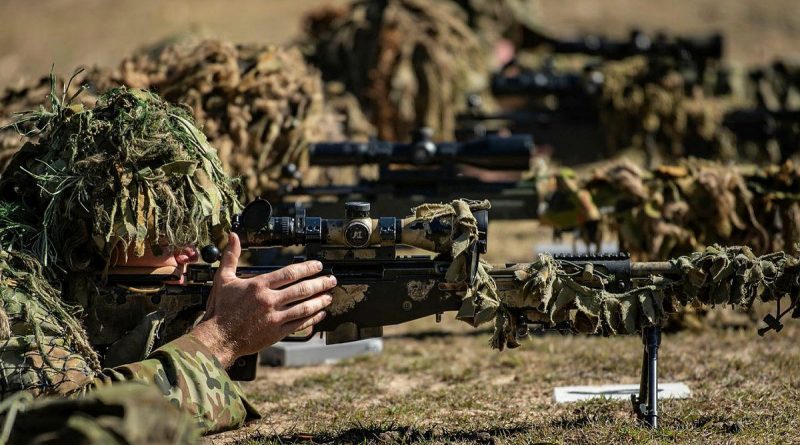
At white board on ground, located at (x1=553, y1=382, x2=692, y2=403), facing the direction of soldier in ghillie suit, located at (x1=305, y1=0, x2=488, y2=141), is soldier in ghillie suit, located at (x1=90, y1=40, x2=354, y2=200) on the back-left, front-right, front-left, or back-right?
front-left

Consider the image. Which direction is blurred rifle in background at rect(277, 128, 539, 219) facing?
to the viewer's right

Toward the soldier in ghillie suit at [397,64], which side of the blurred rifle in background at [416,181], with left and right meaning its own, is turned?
left

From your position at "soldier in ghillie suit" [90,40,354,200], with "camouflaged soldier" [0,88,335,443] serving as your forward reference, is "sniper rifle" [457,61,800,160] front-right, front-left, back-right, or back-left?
back-left

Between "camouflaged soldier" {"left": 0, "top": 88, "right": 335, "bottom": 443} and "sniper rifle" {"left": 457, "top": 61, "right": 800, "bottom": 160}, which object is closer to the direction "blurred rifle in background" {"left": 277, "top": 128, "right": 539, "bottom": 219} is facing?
the sniper rifle

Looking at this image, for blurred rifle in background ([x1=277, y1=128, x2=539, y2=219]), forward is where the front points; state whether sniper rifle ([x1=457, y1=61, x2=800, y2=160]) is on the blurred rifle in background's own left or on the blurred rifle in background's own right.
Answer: on the blurred rifle in background's own left

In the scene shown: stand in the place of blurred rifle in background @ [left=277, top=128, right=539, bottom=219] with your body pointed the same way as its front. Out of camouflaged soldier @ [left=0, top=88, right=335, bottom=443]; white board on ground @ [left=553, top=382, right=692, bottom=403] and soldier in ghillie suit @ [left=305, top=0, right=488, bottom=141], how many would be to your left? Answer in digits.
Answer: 1

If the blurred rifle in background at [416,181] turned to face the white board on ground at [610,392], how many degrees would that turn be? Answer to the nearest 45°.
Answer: approximately 45° to its right

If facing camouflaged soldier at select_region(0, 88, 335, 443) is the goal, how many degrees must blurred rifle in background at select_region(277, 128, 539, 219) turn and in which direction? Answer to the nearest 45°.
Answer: approximately 90° to its right
